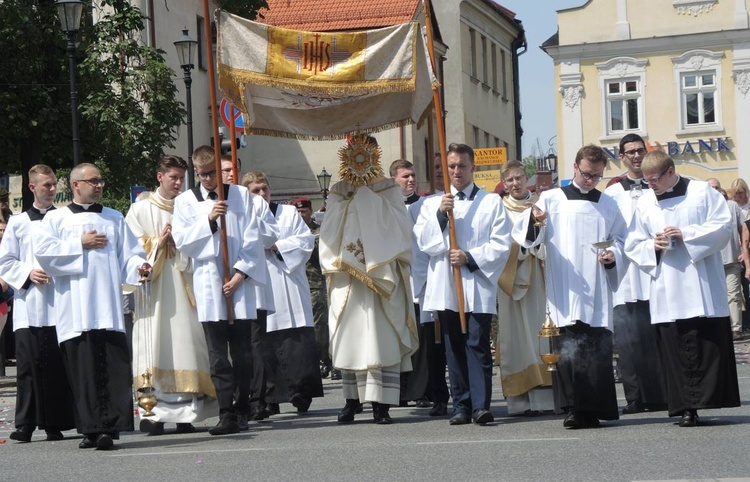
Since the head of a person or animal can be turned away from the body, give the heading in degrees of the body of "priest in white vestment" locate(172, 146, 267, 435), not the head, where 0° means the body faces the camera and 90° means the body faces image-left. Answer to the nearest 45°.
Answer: approximately 0°

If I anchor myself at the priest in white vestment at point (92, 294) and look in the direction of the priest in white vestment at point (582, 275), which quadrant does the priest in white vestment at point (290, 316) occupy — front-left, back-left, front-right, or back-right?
front-left

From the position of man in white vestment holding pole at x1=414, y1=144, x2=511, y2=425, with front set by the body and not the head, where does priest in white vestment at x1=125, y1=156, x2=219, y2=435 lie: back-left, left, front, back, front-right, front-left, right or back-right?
right

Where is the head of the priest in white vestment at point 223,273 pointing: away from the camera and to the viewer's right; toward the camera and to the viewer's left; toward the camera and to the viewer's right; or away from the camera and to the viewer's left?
toward the camera and to the viewer's left

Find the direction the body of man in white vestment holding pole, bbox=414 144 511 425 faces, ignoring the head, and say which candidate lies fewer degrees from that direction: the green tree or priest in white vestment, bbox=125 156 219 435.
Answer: the priest in white vestment

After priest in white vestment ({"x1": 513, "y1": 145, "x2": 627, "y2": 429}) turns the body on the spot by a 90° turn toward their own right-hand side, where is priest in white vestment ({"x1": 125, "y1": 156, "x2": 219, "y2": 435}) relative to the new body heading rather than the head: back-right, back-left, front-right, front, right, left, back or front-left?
front

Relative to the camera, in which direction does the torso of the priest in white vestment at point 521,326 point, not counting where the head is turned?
toward the camera

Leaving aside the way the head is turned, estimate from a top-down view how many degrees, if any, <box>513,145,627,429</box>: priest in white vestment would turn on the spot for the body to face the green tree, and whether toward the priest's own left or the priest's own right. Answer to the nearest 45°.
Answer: approximately 135° to the priest's own right

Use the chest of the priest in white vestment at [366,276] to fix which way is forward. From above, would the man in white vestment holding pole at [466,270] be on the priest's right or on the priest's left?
on the priest's left

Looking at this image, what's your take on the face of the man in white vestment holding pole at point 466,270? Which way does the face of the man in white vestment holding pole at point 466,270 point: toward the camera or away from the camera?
toward the camera

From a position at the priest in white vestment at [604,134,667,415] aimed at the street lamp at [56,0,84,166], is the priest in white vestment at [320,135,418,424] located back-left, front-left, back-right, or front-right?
front-left

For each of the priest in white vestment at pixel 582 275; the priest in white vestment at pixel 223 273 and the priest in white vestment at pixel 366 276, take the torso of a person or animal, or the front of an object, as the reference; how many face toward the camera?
3

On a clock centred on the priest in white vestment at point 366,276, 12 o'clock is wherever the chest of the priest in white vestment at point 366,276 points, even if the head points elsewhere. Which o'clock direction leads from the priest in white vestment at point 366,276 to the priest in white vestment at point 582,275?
the priest in white vestment at point 582,275 is roughly at 10 o'clock from the priest in white vestment at point 366,276.

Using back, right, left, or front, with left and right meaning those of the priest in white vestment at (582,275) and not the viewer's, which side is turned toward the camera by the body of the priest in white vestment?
front
